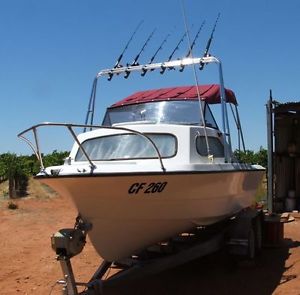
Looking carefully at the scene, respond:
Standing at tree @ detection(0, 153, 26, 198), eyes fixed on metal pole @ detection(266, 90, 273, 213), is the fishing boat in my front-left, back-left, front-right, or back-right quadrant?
front-right

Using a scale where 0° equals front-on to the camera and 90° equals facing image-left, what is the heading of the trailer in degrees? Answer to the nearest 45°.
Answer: approximately 45°

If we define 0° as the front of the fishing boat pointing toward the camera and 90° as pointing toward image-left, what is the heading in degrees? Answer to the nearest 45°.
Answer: approximately 45°

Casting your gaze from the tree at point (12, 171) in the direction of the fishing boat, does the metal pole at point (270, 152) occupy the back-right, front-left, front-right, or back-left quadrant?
front-left

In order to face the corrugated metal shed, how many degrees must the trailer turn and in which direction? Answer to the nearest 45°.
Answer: approximately 180°

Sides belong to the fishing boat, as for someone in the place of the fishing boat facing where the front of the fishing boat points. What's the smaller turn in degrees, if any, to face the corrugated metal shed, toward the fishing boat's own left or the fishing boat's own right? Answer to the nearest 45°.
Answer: approximately 180°

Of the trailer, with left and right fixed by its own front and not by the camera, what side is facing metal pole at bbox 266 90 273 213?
back

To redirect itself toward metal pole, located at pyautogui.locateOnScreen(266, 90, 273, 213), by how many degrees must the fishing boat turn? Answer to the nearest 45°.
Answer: approximately 180°
